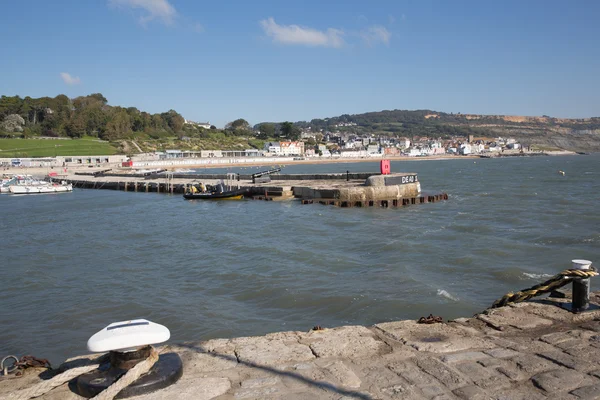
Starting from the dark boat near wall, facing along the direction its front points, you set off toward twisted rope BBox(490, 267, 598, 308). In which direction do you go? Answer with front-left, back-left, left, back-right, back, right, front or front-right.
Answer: right

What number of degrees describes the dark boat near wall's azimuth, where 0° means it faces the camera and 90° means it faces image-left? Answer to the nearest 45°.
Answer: approximately 270°

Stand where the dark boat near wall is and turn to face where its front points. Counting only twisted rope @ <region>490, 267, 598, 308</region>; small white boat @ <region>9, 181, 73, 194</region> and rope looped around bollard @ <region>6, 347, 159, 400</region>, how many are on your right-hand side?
2

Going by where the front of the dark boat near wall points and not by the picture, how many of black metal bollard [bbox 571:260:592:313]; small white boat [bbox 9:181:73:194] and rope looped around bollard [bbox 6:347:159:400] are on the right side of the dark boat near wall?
2

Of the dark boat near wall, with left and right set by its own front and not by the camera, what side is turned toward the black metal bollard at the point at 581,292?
right

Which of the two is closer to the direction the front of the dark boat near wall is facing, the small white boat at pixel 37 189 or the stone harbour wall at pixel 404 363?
the stone harbour wall

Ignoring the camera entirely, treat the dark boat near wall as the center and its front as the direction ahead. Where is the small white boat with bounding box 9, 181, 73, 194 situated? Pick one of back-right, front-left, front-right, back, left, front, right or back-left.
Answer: back-left

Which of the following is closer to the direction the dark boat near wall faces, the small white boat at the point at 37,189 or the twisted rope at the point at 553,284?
the twisted rope

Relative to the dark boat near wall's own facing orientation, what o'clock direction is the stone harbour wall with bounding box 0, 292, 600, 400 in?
The stone harbour wall is roughly at 3 o'clock from the dark boat near wall.

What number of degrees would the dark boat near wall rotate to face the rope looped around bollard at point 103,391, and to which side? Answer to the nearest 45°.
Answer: approximately 90° to its right

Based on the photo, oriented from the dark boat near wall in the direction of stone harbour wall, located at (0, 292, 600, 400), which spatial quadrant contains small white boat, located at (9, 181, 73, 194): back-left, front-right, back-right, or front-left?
back-right

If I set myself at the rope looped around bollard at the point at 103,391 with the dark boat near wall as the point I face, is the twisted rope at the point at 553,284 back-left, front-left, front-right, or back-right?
front-right
